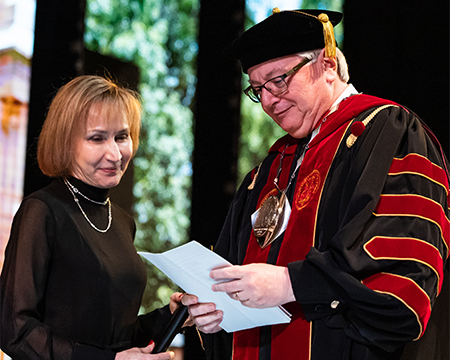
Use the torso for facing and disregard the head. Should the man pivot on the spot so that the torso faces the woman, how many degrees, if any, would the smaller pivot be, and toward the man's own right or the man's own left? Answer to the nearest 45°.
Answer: approximately 90° to the man's own right

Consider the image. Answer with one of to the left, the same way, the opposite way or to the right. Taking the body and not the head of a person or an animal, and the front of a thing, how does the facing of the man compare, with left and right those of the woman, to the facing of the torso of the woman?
to the right

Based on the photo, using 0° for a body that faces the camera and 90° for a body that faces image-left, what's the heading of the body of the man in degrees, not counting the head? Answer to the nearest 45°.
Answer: approximately 45°
